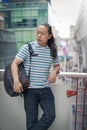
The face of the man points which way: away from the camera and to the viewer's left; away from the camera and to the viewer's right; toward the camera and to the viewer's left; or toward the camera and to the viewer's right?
toward the camera and to the viewer's left

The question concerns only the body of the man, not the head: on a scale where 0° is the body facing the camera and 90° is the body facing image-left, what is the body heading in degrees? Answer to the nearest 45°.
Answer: approximately 0°
